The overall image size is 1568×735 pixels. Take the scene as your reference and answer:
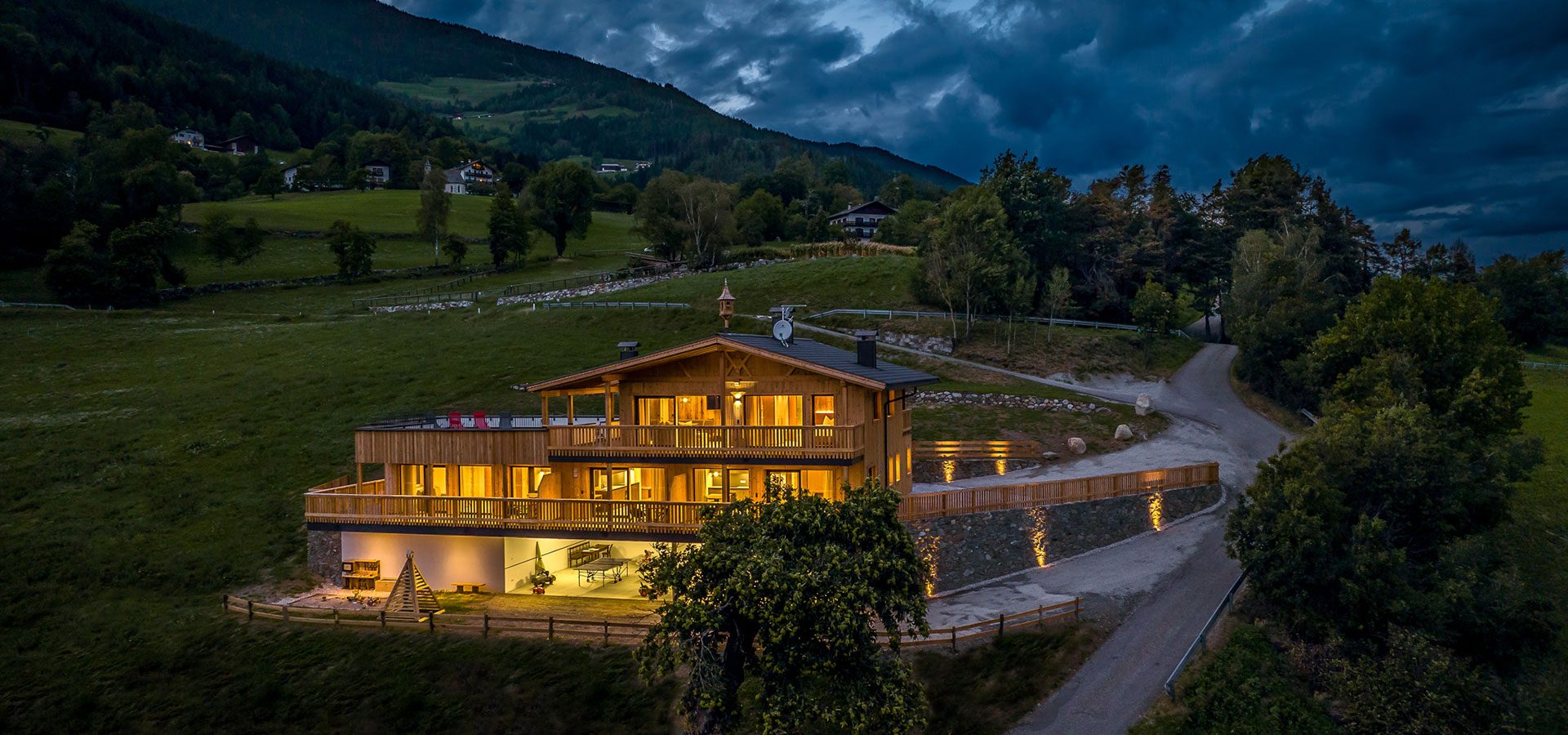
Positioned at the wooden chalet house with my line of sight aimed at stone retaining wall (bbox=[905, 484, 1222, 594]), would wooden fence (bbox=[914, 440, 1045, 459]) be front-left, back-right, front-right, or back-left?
front-left

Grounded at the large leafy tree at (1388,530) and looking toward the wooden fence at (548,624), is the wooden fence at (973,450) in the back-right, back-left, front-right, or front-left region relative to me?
front-right

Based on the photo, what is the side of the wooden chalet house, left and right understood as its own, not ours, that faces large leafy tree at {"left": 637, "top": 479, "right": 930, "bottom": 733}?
front

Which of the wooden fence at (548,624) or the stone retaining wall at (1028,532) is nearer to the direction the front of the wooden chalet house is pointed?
the wooden fence

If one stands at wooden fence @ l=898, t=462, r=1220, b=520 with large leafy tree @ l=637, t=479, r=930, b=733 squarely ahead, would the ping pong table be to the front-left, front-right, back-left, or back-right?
front-right

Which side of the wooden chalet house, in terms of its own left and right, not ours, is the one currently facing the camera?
front

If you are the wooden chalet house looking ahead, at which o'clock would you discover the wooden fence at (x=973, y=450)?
The wooden fence is roughly at 8 o'clock from the wooden chalet house.

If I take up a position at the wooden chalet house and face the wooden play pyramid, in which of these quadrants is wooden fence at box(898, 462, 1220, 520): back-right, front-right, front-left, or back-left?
back-left

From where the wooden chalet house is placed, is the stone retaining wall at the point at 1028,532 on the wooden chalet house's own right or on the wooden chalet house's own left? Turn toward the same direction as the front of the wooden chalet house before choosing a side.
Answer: on the wooden chalet house's own left

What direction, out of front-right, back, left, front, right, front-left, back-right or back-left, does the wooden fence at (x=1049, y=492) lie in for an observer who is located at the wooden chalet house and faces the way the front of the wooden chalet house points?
left
